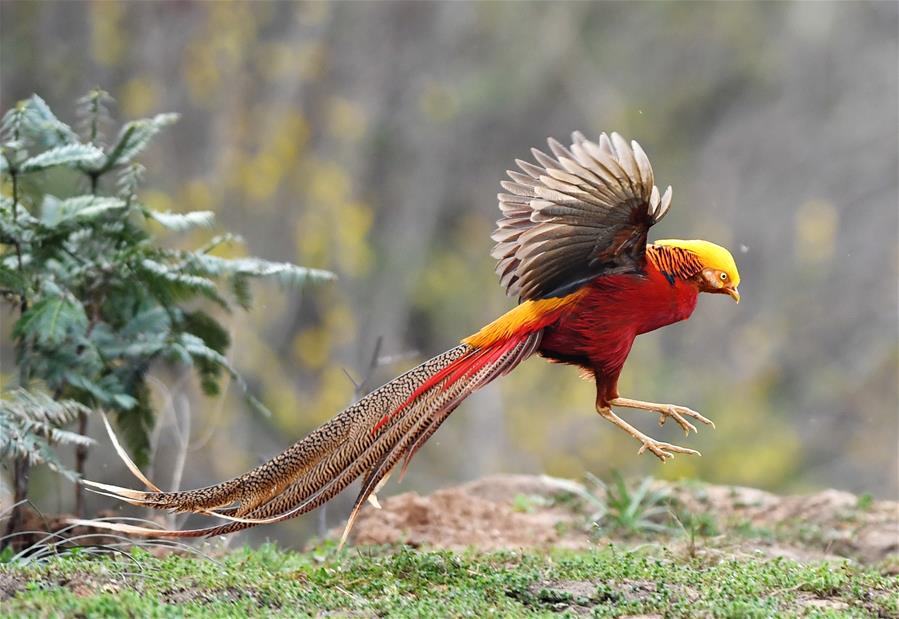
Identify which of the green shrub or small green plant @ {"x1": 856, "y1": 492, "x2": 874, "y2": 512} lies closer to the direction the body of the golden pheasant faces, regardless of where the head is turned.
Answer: the small green plant

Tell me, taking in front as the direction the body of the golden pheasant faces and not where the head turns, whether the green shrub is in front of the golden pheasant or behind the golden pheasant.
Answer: behind

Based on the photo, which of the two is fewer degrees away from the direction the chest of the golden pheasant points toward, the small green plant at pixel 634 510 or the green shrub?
the small green plant

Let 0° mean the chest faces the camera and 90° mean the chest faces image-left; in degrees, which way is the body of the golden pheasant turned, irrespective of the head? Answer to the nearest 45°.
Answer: approximately 270°

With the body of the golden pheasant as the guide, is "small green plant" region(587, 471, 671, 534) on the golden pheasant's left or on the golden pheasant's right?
on the golden pheasant's left
